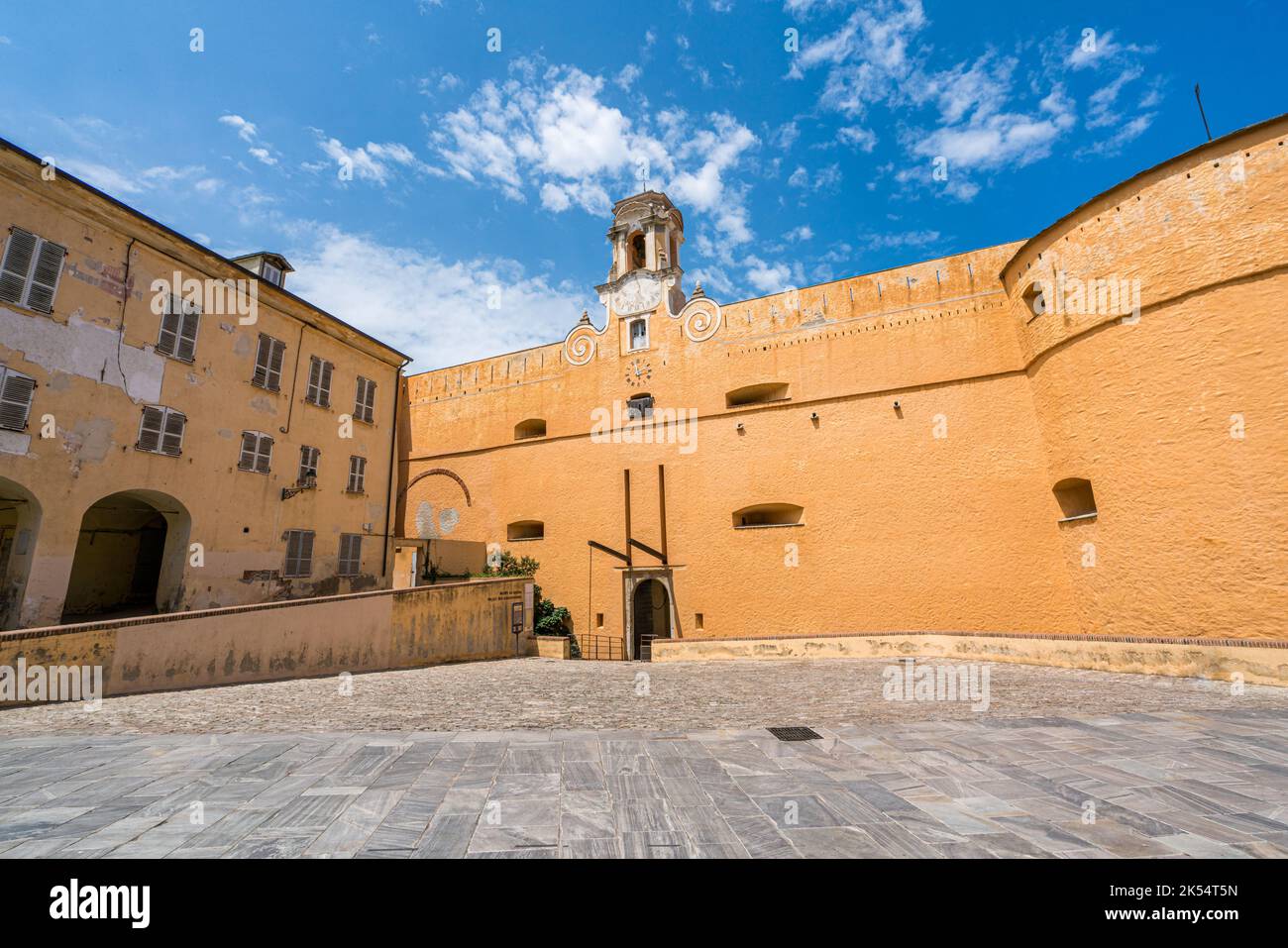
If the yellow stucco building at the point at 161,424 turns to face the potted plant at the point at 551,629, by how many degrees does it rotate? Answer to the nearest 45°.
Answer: approximately 45° to its left

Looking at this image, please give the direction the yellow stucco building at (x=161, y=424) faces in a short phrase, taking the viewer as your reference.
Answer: facing the viewer and to the right of the viewer

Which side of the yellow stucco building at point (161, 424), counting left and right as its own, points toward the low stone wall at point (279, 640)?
front

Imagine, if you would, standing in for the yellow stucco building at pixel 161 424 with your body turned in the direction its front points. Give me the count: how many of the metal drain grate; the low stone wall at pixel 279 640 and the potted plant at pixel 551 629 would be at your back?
0

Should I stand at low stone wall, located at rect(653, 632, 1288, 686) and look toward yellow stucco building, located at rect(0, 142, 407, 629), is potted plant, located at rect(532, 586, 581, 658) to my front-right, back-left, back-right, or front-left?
front-right

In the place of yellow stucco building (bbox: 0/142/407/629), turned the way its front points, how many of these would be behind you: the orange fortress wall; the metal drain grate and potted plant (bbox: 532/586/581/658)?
0

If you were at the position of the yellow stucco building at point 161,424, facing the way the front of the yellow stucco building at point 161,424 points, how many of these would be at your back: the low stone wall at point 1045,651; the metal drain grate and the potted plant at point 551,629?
0

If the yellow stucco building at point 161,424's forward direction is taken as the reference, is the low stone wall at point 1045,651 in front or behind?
in front

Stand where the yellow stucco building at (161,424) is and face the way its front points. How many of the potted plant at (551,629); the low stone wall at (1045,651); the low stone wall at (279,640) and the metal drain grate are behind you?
0

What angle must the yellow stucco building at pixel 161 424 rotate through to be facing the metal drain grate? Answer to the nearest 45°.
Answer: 0° — it already faces it

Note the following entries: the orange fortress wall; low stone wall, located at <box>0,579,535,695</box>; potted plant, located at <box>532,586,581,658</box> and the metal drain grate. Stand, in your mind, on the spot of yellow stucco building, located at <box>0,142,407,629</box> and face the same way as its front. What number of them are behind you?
0
